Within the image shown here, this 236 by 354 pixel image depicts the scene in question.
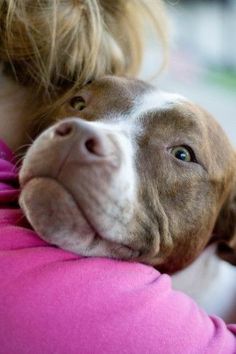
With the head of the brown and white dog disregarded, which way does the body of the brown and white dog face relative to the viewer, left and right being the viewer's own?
facing the viewer and to the left of the viewer

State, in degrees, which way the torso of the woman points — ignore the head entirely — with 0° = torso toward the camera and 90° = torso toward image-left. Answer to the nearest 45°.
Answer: approximately 180°
